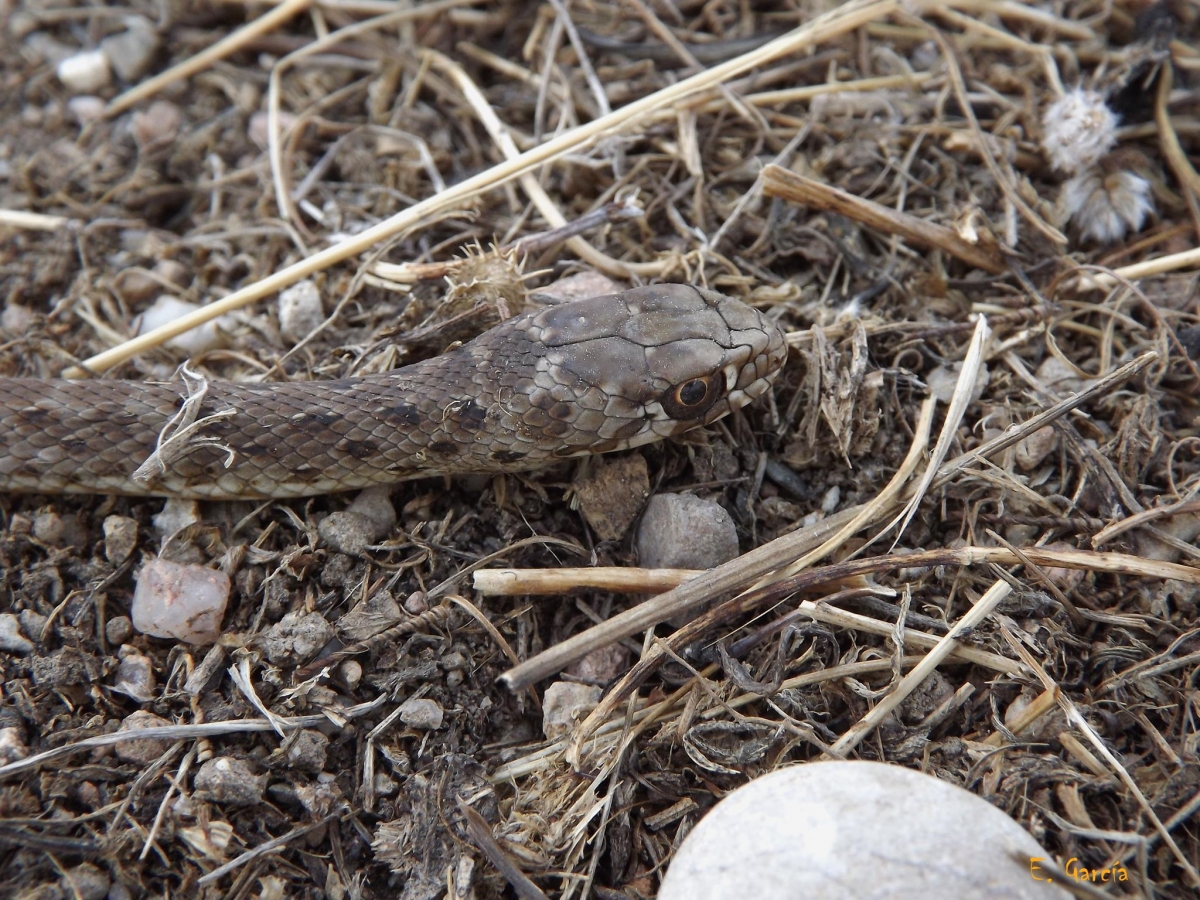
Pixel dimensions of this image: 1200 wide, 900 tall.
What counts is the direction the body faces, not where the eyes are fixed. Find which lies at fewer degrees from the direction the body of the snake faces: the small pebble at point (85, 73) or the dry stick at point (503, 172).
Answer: the dry stick

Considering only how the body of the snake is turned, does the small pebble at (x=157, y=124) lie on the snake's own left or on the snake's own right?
on the snake's own left

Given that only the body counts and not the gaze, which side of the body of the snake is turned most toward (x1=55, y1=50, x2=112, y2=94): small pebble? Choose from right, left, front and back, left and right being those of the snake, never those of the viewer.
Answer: left

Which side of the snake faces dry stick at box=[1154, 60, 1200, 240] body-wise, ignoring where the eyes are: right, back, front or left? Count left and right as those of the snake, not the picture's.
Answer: front

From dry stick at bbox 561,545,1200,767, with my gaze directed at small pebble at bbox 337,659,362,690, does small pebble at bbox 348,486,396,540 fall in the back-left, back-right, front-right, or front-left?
front-right

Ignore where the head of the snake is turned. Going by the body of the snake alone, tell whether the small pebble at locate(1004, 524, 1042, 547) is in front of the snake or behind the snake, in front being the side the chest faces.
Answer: in front

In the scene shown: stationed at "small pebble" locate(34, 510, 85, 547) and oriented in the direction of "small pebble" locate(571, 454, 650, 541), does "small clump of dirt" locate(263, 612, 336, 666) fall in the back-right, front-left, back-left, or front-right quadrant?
front-right

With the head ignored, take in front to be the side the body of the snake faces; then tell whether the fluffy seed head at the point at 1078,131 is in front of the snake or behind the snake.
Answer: in front

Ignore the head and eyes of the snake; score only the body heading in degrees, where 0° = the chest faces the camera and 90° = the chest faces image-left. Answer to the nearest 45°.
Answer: approximately 270°

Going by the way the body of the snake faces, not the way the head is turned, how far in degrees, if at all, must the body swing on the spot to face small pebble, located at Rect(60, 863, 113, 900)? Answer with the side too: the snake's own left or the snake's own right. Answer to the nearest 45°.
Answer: approximately 135° to the snake's own right
